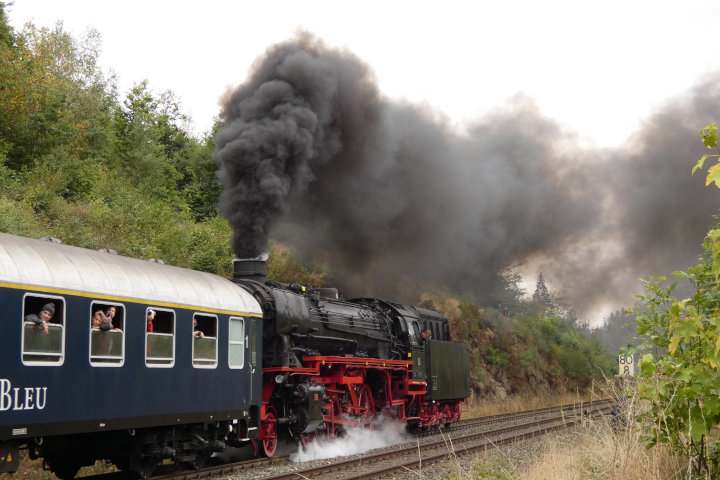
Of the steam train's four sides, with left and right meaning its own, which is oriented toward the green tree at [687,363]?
left

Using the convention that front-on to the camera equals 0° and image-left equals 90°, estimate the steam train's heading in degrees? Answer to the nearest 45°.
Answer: approximately 45°
